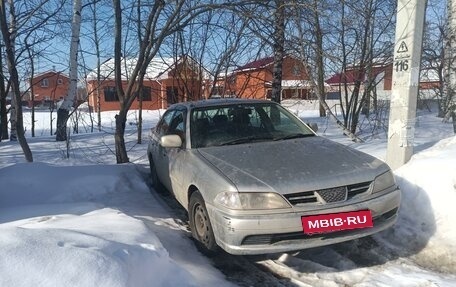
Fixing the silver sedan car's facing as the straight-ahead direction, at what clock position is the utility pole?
The utility pole is roughly at 9 o'clock from the silver sedan car.

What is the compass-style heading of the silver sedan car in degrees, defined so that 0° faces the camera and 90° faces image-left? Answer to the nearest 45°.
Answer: approximately 315°

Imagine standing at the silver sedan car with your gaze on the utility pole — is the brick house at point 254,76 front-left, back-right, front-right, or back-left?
front-left

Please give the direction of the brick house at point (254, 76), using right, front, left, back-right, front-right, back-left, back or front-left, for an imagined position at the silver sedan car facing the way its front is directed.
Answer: back-left
